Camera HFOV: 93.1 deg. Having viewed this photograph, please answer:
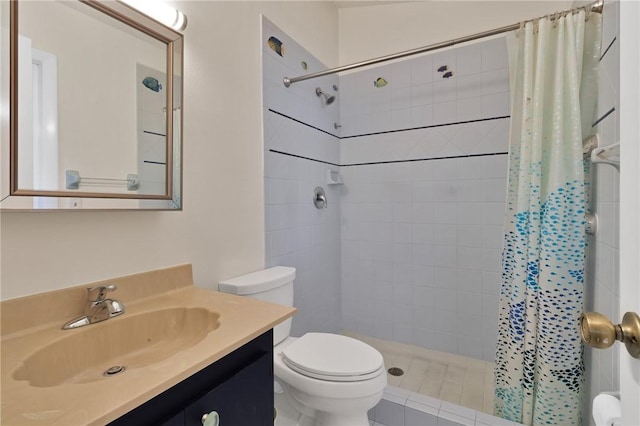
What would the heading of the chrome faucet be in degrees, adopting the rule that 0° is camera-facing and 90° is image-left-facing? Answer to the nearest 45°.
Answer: approximately 315°

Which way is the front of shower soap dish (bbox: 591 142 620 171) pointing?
to the viewer's left

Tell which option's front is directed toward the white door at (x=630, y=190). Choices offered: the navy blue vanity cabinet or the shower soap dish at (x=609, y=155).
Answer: the navy blue vanity cabinet

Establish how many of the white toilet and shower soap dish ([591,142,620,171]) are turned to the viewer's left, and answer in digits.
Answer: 1

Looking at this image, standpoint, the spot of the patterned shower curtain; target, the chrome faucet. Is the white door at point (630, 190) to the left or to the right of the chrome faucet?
left

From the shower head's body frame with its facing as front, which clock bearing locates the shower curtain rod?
The shower curtain rod is roughly at 12 o'clock from the shower head.
